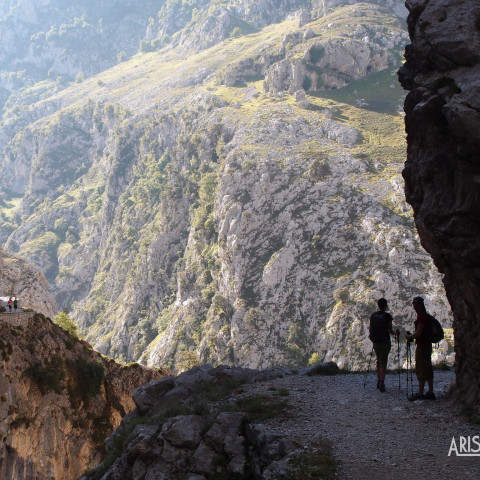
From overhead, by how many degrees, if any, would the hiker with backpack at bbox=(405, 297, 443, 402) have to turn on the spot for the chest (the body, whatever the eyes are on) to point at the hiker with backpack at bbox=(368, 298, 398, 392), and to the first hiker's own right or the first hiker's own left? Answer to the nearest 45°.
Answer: approximately 45° to the first hiker's own right

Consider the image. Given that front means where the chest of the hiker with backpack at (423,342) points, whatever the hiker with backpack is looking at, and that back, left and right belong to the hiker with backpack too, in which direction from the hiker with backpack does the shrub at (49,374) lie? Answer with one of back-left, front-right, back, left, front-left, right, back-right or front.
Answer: front-right

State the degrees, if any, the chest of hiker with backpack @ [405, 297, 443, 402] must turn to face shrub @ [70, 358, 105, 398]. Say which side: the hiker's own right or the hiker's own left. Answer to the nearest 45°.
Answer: approximately 45° to the hiker's own right

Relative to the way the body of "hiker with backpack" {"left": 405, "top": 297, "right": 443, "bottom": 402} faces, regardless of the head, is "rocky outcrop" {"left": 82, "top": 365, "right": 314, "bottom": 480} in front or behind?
in front

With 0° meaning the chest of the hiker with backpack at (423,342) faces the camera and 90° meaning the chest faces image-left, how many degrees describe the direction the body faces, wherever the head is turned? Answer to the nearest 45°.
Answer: approximately 90°
